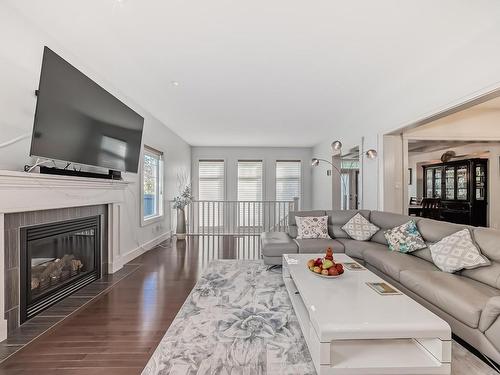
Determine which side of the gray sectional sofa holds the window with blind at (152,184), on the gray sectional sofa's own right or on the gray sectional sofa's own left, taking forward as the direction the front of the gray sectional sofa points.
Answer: on the gray sectional sofa's own right

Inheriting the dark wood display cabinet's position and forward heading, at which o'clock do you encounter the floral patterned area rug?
The floral patterned area rug is roughly at 11 o'clock from the dark wood display cabinet.

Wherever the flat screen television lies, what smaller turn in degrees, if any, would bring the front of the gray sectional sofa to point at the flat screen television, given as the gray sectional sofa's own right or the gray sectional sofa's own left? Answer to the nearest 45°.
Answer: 0° — it already faces it

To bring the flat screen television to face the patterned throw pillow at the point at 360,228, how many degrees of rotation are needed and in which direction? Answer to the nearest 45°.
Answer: approximately 45° to its left

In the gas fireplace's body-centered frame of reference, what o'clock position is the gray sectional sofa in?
The gray sectional sofa is roughly at 12 o'clock from the gas fireplace.

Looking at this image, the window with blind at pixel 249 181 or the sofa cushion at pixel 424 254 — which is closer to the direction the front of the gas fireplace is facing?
the sofa cushion

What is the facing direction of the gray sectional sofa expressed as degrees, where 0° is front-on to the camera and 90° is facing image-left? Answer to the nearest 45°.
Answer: approximately 45°

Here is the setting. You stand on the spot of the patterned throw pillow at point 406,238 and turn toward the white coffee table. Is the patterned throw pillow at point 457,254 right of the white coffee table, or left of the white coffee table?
left

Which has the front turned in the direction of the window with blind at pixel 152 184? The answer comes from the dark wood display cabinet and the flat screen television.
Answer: the dark wood display cabinet

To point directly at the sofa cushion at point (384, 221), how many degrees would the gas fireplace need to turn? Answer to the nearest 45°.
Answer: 0° — it already faces it

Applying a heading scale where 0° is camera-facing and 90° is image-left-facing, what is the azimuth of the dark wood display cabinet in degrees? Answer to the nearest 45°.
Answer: approximately 45°

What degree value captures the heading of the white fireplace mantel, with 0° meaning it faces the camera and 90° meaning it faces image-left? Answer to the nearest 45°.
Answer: approximately 315°

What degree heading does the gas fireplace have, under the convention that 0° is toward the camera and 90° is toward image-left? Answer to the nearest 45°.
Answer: approximately 315°
